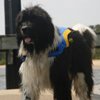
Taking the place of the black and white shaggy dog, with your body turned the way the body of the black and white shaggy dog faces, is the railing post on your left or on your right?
on your right
